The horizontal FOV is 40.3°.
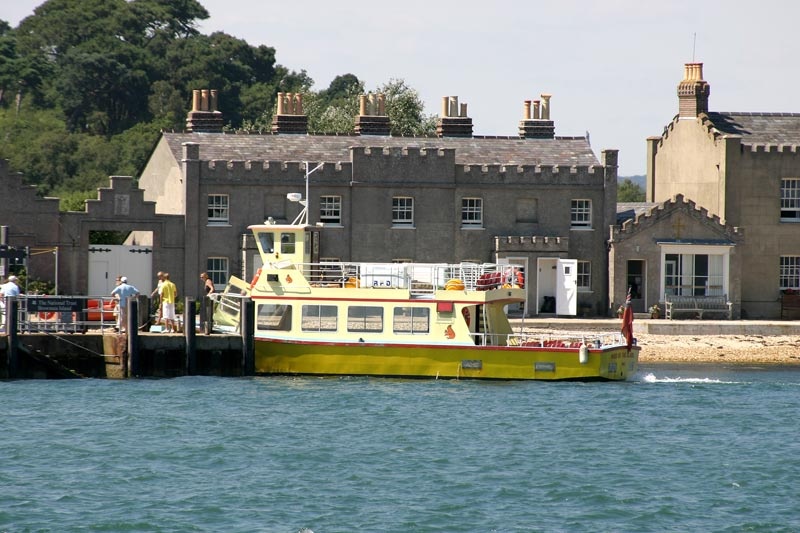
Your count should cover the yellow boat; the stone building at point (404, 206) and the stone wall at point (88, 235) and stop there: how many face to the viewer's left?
1

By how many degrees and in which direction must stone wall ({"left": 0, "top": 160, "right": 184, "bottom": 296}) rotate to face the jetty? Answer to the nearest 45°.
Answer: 0° — it already faces it

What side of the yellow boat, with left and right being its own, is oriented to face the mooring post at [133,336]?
front

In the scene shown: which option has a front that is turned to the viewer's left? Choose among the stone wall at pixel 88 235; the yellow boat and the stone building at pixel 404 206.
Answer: the yellow boat

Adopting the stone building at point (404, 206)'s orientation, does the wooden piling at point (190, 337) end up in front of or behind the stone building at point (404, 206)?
in front

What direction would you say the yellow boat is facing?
to the viewer's left

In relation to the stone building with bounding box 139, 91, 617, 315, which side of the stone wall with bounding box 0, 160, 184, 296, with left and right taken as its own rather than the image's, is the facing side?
left

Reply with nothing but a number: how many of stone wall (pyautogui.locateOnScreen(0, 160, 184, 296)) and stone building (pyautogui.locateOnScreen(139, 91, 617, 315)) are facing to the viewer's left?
0

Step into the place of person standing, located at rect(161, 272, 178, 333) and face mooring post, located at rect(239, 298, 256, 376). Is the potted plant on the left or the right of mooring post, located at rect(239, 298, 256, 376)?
left

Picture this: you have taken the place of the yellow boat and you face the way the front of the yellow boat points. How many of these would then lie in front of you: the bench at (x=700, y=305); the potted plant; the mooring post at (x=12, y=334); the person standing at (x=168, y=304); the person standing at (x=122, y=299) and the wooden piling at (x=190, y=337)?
4

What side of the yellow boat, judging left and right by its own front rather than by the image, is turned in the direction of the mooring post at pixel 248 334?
front

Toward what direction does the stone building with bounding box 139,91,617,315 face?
toward the camera

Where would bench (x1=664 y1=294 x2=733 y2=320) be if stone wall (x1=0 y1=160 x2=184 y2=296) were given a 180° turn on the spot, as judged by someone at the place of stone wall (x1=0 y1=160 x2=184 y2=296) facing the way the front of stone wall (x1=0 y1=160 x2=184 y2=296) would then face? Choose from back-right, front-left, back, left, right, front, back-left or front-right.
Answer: right

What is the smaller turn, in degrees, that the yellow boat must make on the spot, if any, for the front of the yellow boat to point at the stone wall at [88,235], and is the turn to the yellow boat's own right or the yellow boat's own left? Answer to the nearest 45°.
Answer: approximately 45° to the yellow boat's own right

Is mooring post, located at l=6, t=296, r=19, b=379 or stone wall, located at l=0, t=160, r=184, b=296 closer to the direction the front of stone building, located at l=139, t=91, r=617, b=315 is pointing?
the mooring post

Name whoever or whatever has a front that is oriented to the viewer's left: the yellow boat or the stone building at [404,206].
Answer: the yellow boat

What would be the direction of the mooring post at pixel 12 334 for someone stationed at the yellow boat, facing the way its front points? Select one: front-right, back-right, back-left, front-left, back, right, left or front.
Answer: front

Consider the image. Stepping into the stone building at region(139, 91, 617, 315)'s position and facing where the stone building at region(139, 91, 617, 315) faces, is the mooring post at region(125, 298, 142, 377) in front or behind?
in front

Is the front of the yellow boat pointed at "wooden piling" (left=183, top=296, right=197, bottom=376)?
yes
